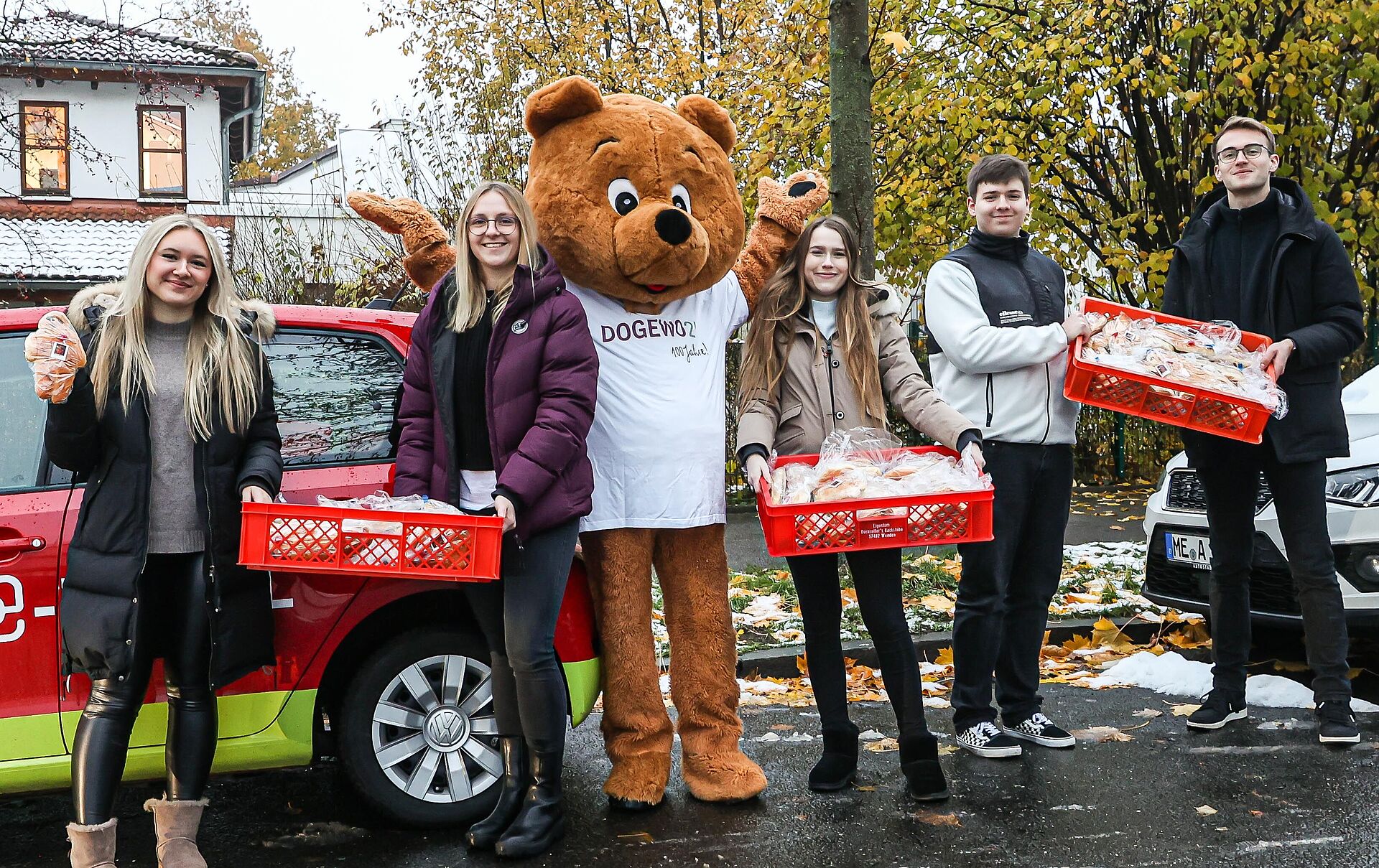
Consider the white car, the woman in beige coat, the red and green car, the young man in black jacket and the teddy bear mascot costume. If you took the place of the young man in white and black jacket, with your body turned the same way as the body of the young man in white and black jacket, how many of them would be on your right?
3

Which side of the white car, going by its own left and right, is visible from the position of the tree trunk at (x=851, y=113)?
right

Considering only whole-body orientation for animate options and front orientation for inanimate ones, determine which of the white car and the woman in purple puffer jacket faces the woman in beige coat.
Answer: the white car

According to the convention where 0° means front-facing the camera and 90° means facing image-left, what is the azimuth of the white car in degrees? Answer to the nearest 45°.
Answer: approximately 45°

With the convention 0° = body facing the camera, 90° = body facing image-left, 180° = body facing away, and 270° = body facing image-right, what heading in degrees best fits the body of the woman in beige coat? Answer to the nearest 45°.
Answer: approximately 0°

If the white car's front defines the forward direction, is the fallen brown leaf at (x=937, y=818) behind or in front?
in front

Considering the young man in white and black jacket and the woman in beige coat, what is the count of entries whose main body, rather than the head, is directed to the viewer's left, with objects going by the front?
0

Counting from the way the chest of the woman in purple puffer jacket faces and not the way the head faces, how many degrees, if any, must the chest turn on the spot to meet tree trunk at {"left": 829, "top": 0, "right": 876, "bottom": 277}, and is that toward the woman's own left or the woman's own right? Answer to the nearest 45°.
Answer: approximately 180°

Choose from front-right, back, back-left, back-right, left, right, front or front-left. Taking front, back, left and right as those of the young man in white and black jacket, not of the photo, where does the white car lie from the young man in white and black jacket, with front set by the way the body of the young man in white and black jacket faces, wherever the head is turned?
left
